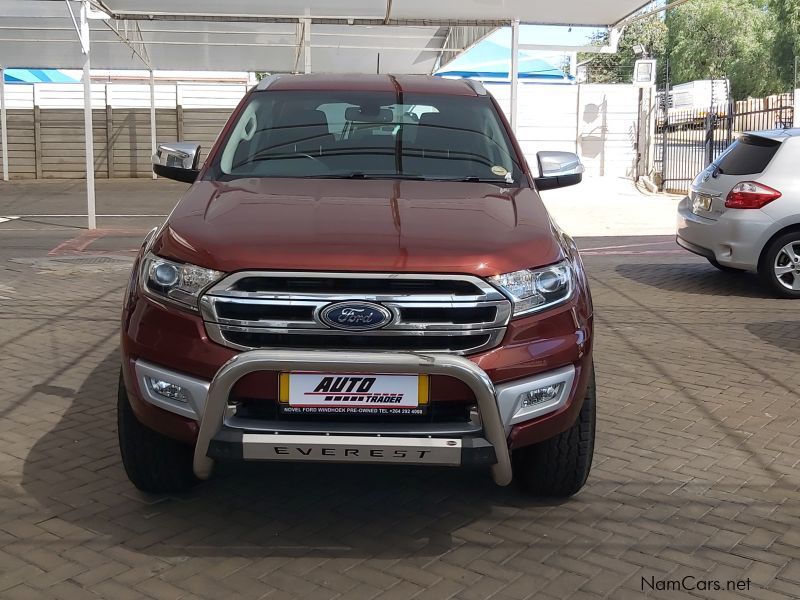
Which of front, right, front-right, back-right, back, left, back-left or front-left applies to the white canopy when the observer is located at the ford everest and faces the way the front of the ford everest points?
back

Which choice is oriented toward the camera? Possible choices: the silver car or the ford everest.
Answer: the ford everest

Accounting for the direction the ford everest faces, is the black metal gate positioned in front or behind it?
behind

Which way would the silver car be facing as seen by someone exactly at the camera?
facing away from the viewer and to the right of the viewer

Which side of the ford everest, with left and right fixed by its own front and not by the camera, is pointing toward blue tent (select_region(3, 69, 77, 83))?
back

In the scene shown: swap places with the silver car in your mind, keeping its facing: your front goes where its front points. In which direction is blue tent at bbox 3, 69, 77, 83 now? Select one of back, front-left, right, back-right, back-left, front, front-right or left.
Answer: left

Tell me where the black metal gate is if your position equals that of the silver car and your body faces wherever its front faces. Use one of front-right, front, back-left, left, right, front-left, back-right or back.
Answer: front-left

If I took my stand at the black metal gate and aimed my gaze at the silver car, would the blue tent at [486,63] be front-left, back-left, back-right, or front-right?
back-right

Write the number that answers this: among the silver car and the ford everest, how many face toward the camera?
1

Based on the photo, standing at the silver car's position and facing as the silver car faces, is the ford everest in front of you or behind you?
behind

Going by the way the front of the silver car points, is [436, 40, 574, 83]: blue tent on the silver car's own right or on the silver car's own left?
on the silver car's own left
